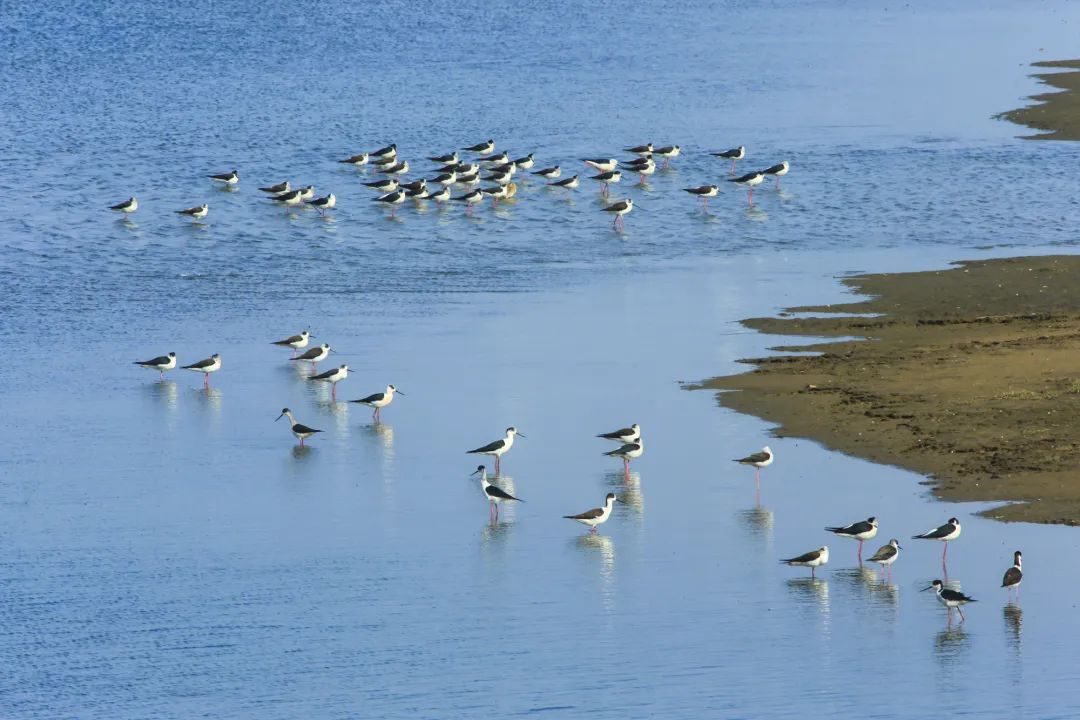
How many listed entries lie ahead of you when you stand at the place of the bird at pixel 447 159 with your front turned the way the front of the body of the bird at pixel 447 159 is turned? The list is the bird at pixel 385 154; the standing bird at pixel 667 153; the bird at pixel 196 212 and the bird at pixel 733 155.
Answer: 2

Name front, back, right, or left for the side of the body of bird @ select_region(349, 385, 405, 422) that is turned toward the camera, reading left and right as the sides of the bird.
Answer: right

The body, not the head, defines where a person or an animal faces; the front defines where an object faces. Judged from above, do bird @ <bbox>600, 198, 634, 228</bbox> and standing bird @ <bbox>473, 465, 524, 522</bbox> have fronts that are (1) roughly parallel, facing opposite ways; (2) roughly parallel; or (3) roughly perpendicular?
roughly parallel, facing opposite ways

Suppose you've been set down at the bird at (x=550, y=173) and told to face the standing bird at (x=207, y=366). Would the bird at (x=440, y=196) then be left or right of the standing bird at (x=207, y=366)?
right

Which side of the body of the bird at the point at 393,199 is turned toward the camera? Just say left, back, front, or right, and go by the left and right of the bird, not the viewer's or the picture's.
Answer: right

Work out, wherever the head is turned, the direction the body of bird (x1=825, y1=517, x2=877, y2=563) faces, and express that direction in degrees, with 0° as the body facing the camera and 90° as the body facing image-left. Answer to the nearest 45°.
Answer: approximately 270°

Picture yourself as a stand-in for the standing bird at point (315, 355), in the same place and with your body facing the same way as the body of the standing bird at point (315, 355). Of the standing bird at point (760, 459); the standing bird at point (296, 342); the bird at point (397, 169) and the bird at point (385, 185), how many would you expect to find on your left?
3

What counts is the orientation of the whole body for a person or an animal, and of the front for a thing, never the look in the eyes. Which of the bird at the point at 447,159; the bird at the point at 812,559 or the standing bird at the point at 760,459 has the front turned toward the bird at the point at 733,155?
the bird at the point at 447,159

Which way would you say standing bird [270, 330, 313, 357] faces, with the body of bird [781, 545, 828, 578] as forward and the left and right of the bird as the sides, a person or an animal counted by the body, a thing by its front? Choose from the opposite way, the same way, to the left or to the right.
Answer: the same way

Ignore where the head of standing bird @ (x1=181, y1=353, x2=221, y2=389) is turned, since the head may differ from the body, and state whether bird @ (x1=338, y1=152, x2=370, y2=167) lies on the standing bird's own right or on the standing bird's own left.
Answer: on the standing bird's own left

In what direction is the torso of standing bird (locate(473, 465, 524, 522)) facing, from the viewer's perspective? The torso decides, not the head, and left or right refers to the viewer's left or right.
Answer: facing to the left of the viewer

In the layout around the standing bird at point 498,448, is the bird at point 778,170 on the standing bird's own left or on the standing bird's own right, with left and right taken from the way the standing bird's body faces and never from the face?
on the standing bird's own left

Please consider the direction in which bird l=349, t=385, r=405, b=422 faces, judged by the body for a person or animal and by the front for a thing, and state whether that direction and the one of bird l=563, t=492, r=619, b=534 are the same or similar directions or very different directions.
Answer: same or similar directions

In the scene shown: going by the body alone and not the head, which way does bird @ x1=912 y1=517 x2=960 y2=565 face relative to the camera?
to the viewer's right

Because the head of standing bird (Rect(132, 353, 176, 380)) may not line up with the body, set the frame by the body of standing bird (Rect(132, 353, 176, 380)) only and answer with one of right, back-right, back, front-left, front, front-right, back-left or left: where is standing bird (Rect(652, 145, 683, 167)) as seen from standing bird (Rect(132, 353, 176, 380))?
front-left

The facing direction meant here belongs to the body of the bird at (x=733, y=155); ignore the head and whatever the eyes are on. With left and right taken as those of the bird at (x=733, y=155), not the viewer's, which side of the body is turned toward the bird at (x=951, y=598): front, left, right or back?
right
